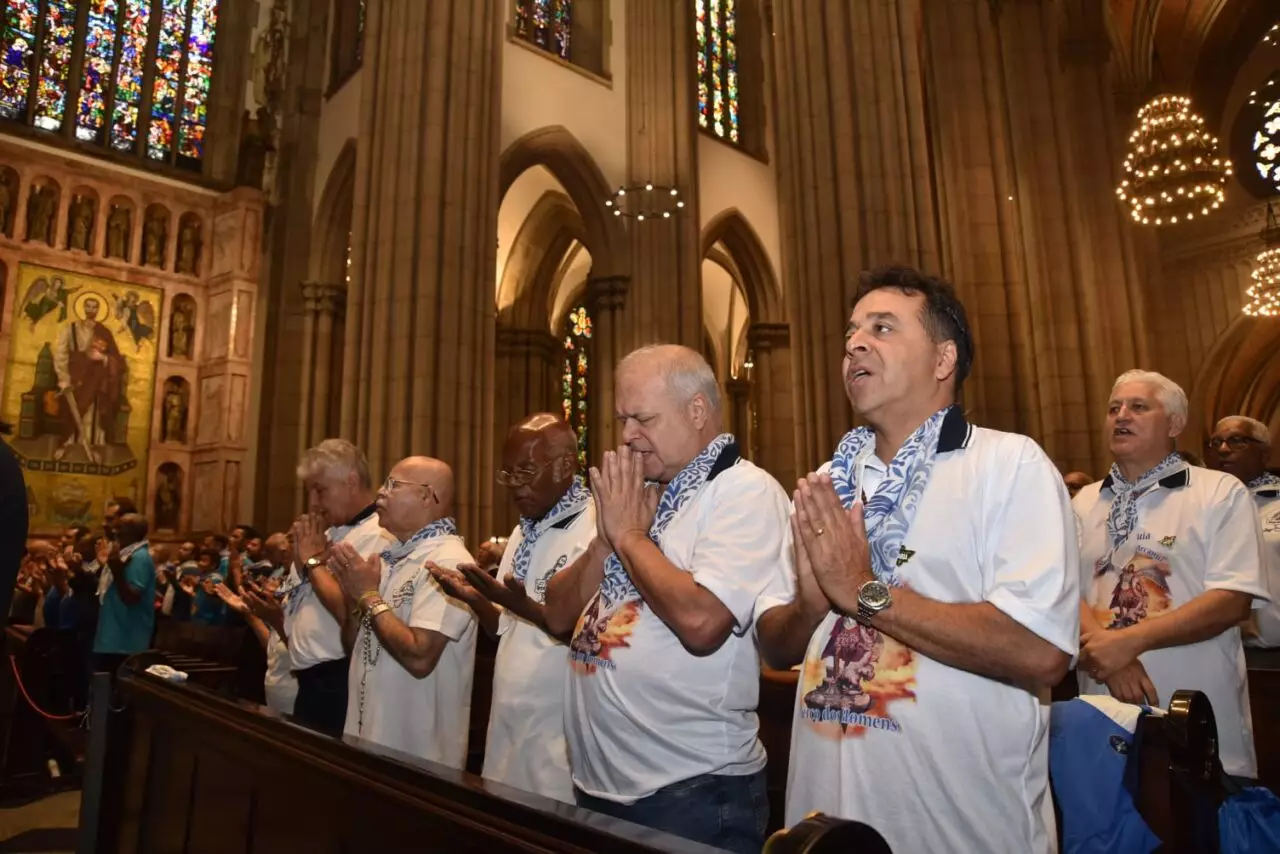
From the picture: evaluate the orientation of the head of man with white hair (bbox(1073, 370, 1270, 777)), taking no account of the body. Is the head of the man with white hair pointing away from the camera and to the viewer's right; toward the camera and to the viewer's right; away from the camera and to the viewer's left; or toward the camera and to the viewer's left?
toward the camera and to the viewer's left

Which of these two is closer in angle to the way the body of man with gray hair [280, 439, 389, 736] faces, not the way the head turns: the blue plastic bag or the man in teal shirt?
the man in teal shirt

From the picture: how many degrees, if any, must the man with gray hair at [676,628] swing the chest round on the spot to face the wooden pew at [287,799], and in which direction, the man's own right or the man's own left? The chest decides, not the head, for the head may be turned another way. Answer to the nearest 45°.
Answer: approximately 45° to the man's own right

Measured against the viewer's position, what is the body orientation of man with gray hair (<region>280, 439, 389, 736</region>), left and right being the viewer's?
facing to the left of the viewer

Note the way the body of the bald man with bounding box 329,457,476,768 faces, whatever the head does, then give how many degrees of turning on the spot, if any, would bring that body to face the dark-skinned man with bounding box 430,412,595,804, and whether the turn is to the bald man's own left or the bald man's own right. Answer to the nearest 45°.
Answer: approximately 90° to the bald man's own left

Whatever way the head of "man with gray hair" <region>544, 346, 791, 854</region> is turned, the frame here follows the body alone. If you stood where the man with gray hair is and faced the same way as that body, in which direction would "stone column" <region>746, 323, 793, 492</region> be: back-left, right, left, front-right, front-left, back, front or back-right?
back-right

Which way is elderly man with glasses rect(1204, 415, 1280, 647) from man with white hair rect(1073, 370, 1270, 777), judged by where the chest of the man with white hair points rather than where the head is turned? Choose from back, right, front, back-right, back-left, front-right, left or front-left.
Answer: back-right

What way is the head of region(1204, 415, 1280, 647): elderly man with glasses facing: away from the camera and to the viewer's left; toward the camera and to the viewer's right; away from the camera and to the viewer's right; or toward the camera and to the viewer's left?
toward the camera and to the viewer's left

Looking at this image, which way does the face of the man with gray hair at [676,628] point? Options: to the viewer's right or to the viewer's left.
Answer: to the viewer's left

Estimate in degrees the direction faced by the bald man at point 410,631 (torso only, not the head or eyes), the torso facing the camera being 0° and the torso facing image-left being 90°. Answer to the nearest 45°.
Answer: approximately 45°

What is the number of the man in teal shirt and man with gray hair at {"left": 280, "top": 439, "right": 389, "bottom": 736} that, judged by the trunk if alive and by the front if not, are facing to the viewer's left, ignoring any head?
2

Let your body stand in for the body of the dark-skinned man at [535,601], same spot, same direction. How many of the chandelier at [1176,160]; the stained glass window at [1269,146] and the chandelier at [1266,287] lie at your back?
3

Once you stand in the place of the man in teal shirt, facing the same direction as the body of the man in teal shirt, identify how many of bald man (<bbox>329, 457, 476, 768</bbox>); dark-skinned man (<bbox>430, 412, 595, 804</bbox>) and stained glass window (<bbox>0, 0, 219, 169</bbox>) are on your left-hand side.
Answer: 2
